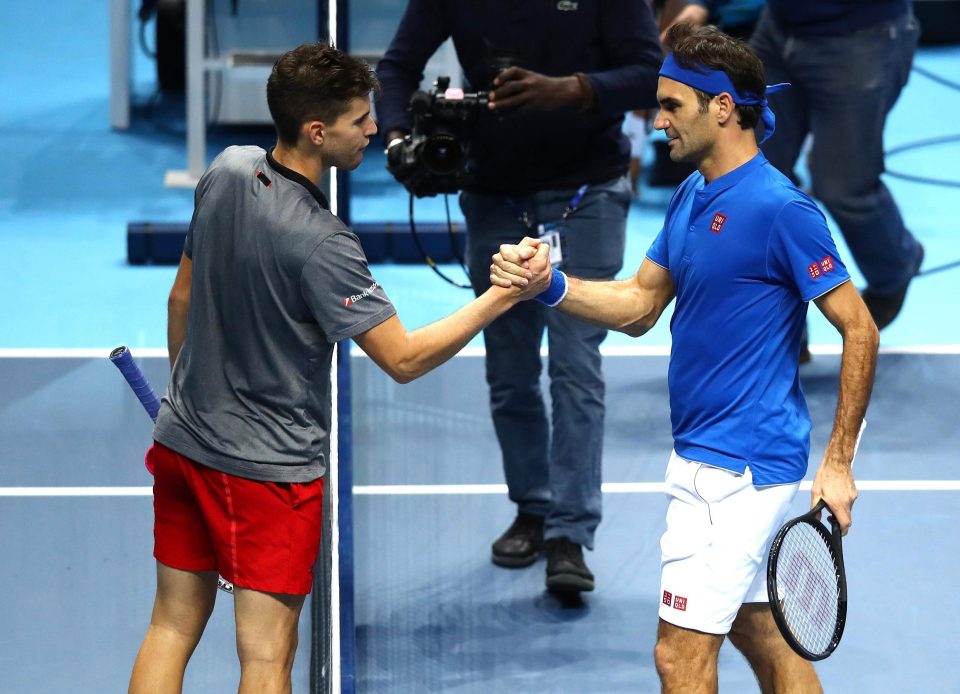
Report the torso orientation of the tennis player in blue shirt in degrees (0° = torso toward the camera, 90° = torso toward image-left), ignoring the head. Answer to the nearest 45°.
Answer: approximately 45°

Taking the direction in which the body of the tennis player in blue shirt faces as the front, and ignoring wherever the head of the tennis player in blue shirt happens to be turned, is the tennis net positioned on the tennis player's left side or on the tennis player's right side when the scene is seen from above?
on the tennis player's right side

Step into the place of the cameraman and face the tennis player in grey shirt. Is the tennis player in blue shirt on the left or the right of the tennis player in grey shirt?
left

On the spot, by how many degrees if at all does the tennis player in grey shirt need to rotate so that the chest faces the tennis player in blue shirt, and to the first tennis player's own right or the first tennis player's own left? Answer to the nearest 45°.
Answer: approximately 45° to the first tennis player's own right

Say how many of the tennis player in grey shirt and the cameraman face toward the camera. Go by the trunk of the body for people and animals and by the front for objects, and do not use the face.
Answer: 1

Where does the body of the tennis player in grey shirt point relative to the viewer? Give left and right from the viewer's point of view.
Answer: facing away from the viewer and to the right of the viewer

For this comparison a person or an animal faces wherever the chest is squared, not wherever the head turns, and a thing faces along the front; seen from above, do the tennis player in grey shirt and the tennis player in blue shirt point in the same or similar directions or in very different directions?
very different directions

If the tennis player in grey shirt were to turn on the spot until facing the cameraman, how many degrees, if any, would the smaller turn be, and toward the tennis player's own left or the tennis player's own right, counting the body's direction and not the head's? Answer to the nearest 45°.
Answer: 0° — they already face them

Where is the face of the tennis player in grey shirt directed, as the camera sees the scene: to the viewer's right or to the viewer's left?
to the viewer's right

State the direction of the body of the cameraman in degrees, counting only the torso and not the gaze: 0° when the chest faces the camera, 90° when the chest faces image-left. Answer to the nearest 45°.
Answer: approximately 0°

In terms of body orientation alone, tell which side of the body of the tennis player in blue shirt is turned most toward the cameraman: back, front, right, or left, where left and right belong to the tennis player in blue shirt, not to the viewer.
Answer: right
